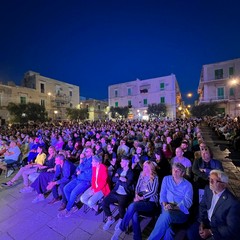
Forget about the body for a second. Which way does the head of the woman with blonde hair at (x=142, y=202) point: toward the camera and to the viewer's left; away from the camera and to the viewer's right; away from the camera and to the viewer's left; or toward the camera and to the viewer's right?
toward the camera and to the viewer's left

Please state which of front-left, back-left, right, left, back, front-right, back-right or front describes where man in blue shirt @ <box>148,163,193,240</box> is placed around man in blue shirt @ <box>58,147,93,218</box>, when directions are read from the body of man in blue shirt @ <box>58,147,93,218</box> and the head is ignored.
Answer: left

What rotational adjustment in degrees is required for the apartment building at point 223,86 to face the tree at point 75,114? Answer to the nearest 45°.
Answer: approximately 45° to its right

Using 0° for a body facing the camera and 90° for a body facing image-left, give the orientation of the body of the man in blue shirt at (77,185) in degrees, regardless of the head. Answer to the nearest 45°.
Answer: approximately 45°

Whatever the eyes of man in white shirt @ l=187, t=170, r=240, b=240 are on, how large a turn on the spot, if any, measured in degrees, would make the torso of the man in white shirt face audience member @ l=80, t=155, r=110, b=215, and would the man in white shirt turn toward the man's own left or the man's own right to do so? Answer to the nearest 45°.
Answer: approximately 45° to the man's own right

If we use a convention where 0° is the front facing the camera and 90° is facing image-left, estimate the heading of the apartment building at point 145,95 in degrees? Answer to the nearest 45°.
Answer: approximately 45°

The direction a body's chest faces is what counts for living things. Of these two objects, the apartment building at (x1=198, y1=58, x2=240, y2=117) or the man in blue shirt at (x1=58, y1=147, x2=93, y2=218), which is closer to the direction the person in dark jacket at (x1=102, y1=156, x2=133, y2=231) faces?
the man in blue shirt

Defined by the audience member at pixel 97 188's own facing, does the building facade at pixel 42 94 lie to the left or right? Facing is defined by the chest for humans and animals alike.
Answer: on their right
